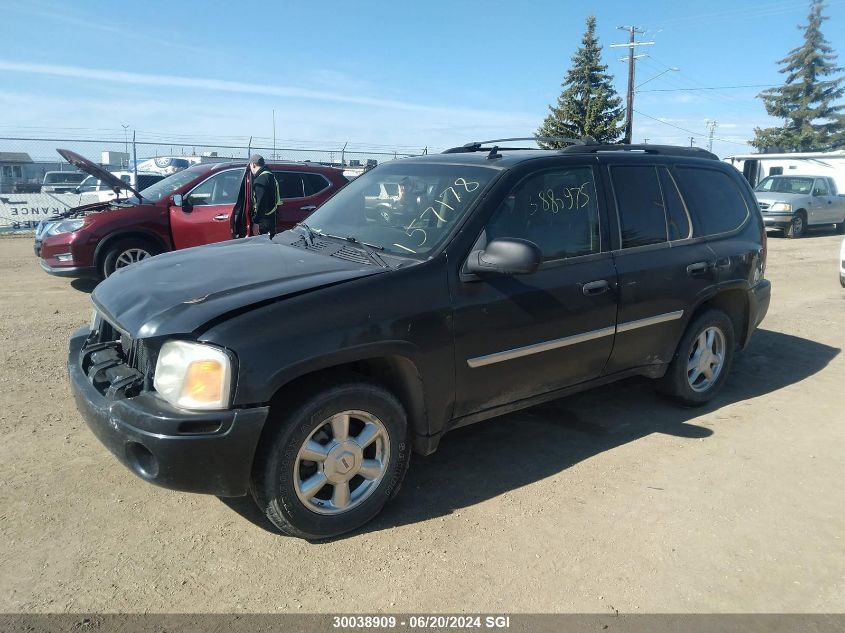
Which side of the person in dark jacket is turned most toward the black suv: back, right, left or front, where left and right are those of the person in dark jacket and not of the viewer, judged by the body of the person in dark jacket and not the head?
left

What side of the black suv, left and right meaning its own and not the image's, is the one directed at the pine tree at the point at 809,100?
back

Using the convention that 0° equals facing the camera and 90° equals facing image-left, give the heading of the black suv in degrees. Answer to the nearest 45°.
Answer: approximately 45°

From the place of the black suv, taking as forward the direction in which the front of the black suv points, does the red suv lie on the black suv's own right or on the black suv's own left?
on the black suv's own right

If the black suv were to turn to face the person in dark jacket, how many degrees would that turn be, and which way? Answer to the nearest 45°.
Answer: approximately 135° to its right

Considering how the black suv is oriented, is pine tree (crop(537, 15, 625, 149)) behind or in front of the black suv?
behind

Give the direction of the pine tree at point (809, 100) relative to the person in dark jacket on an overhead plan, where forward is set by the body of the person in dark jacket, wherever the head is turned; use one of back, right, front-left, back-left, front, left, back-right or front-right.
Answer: back-right

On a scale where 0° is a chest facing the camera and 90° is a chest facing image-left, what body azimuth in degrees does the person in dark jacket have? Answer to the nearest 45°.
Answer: approximately 90°

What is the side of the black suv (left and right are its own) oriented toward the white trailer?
back
